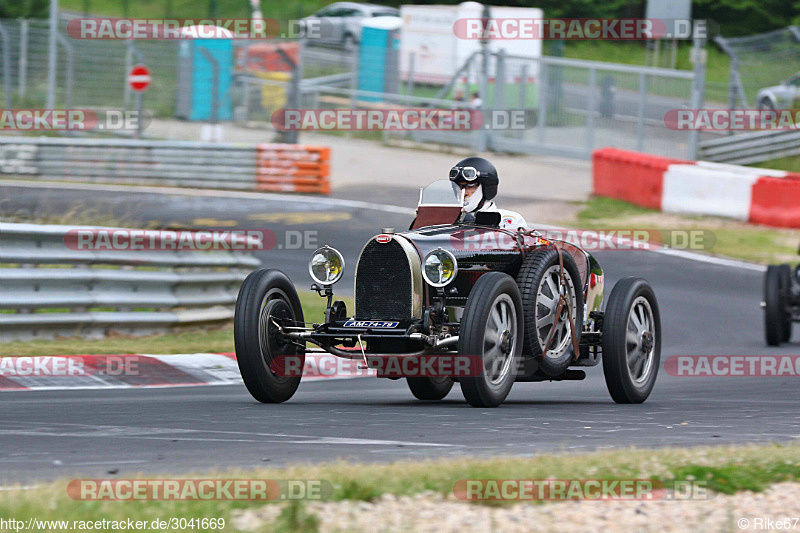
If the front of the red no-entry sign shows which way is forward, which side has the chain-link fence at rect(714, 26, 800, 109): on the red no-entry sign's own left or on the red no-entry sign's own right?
on the red no-entry sign's own left

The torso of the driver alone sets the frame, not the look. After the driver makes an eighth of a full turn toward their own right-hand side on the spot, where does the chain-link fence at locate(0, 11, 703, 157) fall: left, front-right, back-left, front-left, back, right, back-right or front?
right

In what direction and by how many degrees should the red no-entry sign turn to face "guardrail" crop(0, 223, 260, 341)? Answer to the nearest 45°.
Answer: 0° — it already faces it

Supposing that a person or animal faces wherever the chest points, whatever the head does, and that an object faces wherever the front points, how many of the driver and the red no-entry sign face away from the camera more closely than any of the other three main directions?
0

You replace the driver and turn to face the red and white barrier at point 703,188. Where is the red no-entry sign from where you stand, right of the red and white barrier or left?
left

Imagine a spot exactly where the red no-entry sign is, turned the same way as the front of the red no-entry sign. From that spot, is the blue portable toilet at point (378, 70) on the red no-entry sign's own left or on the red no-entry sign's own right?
on the red no-entry sign's own left

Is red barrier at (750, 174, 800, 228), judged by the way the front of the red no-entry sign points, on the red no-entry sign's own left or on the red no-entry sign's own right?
on the red no-entry sign's own left

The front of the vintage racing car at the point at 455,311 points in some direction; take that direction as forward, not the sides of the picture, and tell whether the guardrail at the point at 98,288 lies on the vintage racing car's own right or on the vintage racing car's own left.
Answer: on the vintage racing car's own right

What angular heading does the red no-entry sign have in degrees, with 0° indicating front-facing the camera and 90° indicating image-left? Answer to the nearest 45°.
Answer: approximately 0°

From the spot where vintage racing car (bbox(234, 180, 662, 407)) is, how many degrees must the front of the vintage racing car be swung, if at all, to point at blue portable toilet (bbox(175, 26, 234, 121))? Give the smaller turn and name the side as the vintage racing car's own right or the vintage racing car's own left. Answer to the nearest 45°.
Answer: approximately 135° to the vintage racing car's own right

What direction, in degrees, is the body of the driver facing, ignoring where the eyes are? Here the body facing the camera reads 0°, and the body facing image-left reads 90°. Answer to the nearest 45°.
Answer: approximately 45°
